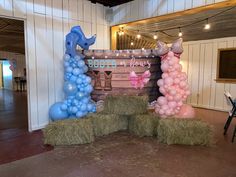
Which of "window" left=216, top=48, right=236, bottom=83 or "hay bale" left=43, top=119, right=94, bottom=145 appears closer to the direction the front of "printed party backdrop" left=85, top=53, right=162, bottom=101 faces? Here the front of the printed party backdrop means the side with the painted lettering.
the hay bale

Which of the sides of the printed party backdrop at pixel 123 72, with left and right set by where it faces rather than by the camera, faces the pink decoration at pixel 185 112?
left

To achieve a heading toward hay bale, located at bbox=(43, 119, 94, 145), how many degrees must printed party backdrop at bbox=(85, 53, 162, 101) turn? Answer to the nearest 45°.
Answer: approximately 45° to its right

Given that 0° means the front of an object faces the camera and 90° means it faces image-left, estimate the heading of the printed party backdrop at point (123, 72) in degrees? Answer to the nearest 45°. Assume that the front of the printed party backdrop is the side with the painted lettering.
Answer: approximately 0°

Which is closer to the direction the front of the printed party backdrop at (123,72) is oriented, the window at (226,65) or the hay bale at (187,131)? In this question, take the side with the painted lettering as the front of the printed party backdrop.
the hay bale

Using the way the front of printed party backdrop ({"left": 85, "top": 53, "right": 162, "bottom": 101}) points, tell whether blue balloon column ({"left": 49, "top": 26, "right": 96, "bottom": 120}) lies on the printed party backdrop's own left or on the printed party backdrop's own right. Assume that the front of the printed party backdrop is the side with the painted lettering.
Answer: on the printed party backdrop's own right

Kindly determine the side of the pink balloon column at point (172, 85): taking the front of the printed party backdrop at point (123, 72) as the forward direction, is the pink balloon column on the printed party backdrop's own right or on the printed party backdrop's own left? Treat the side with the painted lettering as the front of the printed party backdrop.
on the printed party backdrop's own left
